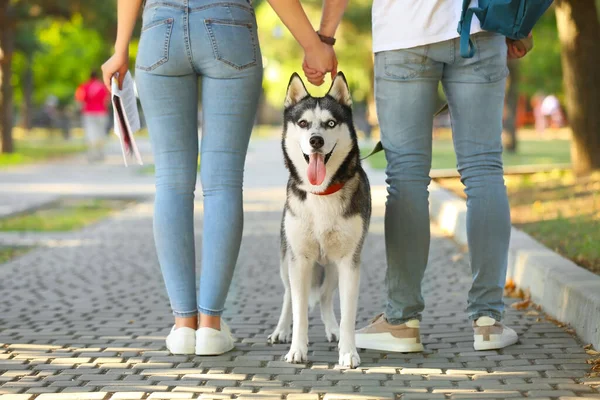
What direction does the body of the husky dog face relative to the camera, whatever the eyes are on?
toward the camera
